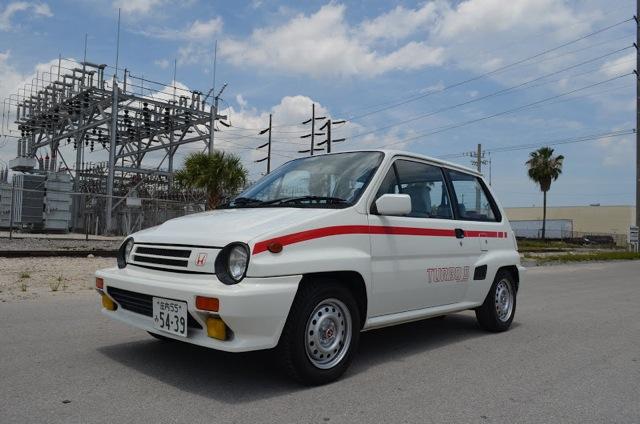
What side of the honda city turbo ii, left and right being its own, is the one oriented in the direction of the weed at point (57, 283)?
right

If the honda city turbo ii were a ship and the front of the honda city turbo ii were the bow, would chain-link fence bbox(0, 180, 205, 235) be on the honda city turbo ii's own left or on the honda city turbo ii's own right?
on the honda city turbo ii's own right

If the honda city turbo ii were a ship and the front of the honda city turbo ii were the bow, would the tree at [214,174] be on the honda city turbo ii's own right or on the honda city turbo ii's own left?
on the honda city turbo ii's own right

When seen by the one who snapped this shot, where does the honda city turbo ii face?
facing the viewer and to the left of the viewer

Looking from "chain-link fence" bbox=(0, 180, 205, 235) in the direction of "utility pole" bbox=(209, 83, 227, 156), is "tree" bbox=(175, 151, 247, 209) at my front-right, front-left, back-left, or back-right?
front-right

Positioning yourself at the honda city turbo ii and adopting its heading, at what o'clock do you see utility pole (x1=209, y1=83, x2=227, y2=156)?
The utility pole is roughly at 4 o'clock from the honda city turbo ii.
